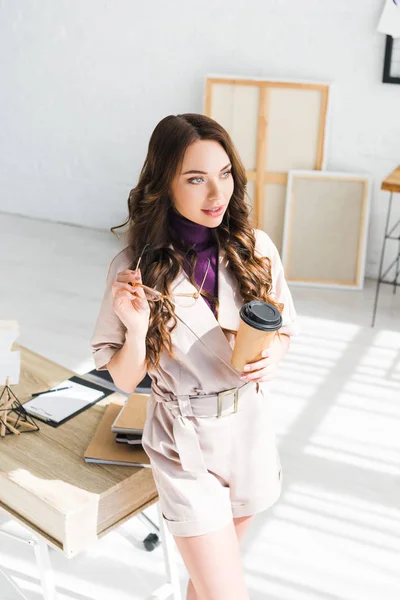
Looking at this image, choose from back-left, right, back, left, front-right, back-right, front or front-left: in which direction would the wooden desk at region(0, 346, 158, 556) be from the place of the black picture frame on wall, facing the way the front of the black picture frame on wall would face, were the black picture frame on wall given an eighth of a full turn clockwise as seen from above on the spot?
front-left

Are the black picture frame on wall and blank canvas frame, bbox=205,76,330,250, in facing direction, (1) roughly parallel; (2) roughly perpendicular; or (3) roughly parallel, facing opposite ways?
roughly parallel, facing opposite ways

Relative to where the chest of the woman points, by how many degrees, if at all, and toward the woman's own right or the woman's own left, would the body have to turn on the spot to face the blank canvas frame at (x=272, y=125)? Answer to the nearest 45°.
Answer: approximately 135° to the woman's own left

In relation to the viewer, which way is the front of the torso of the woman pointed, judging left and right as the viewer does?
facing the viewer and to the right of the viewer

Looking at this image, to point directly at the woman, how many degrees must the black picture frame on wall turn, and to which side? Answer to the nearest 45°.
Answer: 0° — it already faces them

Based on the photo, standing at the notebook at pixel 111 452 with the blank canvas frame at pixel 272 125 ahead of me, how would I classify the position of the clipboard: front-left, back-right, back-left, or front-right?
front-left

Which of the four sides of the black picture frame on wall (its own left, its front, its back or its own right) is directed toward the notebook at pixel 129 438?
front

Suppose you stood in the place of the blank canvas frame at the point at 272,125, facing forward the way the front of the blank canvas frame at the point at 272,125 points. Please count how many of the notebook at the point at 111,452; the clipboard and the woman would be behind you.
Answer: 3

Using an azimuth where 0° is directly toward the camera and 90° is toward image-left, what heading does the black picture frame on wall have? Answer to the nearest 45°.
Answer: approximately 0°

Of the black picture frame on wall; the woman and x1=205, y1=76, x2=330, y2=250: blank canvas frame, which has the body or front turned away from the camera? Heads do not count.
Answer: the blank canvas frame

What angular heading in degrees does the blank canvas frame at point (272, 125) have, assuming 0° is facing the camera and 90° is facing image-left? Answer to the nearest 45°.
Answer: approximately 180°

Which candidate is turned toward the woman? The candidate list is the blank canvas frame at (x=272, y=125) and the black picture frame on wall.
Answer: the black picture frame on wall

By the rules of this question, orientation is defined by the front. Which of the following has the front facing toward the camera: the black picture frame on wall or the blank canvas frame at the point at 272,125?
the black picture frame on wall

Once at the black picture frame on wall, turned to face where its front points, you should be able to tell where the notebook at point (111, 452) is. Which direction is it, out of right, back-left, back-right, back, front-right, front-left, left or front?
front
